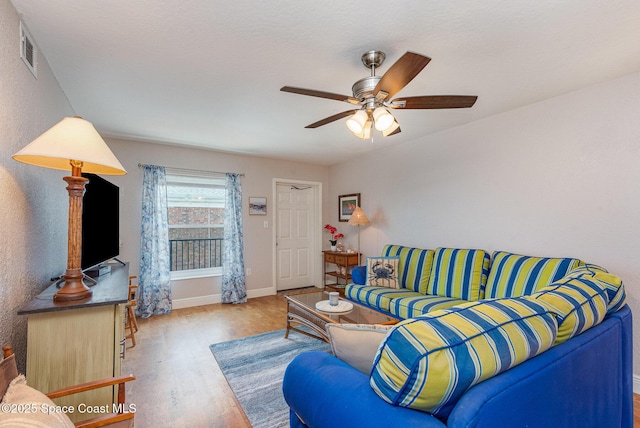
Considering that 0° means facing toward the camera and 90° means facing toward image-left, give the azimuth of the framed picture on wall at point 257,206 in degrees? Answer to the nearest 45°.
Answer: approximately 0°

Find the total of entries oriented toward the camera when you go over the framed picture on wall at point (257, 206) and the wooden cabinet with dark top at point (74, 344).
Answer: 1

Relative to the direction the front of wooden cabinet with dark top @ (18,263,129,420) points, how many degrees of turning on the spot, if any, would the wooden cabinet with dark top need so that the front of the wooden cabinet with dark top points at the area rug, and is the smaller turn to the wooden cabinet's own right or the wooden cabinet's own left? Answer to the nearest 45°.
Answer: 0° — it already faces it

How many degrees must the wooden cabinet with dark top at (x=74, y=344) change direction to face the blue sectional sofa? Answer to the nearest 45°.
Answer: approximately 45° to its right

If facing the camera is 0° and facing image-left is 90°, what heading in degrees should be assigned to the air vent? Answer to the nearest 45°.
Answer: approximately 270°

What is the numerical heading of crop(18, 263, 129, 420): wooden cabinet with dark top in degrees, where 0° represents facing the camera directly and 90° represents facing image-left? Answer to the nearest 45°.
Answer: approximately 270°

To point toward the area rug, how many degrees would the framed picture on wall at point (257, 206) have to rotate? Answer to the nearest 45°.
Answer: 0° — it already faces it
